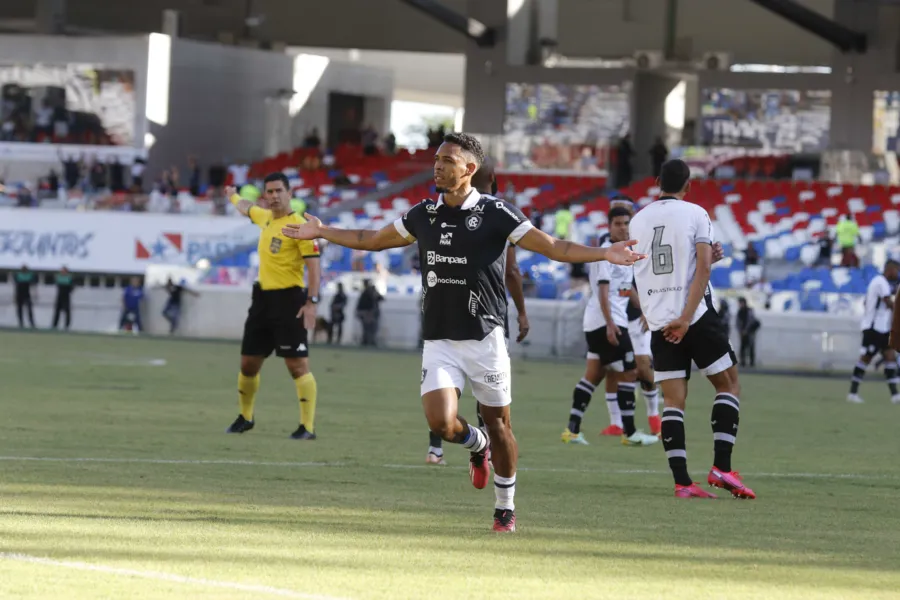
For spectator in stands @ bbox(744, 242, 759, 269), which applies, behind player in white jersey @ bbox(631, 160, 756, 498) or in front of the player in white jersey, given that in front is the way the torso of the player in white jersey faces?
in front

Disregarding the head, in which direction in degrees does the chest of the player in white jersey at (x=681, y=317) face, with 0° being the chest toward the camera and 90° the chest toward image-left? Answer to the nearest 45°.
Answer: approximately 225°

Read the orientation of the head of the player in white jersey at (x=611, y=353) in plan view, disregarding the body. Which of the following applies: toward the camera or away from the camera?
toward the camera

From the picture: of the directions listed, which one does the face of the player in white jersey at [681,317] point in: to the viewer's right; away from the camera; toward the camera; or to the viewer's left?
away from the camera

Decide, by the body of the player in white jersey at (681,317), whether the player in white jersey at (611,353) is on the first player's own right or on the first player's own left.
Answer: on the first player's own left

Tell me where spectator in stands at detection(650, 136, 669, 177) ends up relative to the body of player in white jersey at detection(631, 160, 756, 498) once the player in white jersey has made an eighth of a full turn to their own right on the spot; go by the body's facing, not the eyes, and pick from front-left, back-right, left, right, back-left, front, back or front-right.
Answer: left

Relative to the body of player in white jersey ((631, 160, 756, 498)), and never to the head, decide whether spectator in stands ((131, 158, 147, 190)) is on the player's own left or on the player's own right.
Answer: on the player's own left

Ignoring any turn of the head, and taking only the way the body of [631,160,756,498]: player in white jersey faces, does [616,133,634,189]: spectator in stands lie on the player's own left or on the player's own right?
on the player's own left

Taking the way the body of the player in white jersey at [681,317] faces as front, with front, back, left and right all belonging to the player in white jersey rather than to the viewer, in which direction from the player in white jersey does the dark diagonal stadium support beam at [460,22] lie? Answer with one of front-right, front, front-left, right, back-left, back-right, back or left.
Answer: front-left
